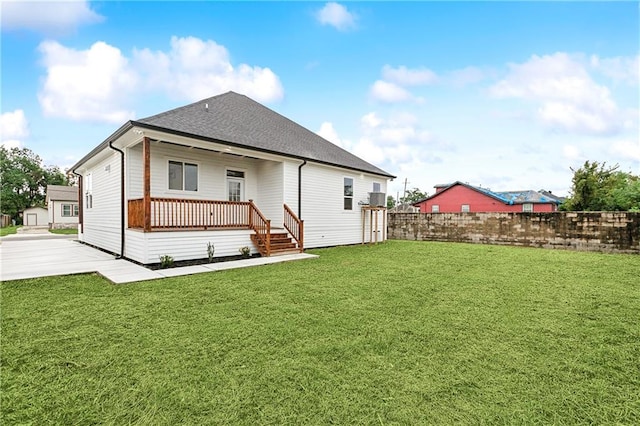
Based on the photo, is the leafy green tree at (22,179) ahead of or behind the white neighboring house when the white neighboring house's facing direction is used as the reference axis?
behind

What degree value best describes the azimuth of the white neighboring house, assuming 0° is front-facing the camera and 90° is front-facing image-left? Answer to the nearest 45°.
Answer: approximately 0°

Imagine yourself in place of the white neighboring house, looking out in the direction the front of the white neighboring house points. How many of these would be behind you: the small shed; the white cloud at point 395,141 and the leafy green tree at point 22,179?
2

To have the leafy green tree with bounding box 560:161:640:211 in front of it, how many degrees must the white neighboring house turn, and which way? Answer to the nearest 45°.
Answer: approximately 45° to its left
